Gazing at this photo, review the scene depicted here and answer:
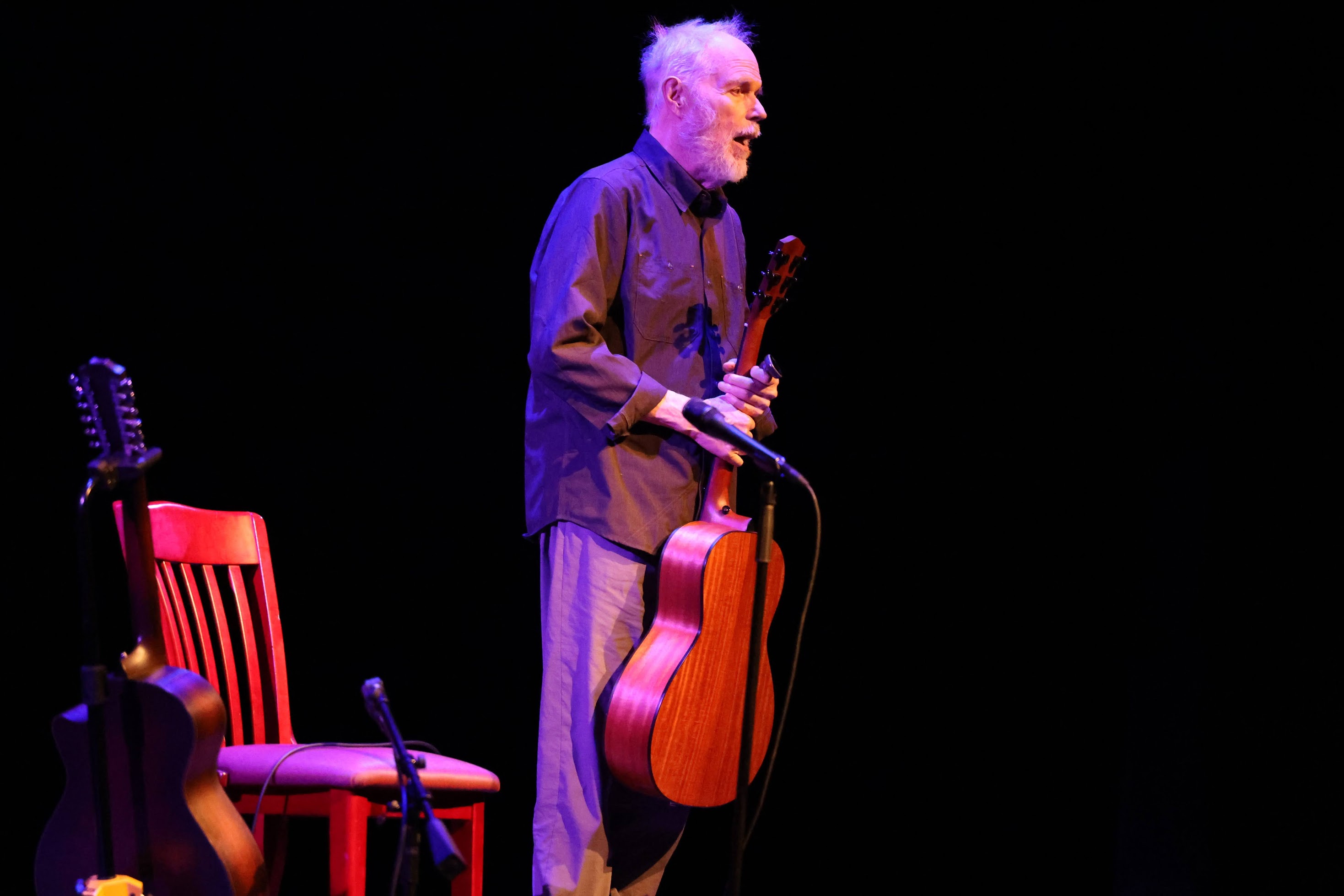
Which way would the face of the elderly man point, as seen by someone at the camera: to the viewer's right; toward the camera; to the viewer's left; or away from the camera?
to the viewer's right

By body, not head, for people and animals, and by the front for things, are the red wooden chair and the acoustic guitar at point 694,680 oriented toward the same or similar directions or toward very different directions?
very different directions

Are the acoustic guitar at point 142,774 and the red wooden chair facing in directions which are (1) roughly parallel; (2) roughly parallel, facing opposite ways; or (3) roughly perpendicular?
roughly perpendicular

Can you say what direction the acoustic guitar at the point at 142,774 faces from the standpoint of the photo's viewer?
facing away from the viewer and to the right of the viewer

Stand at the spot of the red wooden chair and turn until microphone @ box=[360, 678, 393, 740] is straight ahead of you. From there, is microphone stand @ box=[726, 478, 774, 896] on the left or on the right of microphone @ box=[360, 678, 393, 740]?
left

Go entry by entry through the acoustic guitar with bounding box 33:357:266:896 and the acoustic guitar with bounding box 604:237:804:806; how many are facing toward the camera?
0

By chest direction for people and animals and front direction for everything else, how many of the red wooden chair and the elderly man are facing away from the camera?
0

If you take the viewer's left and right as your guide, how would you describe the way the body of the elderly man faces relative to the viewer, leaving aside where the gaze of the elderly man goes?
facing the viewer and to the right of the viewer
